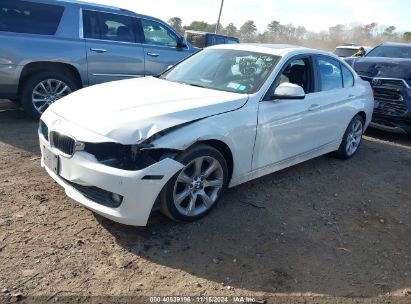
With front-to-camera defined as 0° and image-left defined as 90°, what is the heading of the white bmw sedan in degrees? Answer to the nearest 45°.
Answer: approximately 45°

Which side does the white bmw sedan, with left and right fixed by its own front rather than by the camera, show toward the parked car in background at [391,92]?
back

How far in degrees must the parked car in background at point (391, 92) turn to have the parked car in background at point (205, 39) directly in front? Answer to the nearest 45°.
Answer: approximately 90° to its right

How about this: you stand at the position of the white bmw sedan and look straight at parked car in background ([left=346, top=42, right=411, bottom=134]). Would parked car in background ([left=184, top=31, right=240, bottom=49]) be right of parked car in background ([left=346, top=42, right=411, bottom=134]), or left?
left

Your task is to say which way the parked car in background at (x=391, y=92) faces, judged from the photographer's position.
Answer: facing the viewer and to the left of the viewer

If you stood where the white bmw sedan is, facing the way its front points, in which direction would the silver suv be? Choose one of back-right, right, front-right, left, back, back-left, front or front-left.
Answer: right

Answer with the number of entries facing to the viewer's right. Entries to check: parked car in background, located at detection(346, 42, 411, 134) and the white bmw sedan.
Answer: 0

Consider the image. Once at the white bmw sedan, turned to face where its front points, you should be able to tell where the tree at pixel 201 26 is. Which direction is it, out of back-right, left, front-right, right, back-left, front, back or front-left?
back-right
